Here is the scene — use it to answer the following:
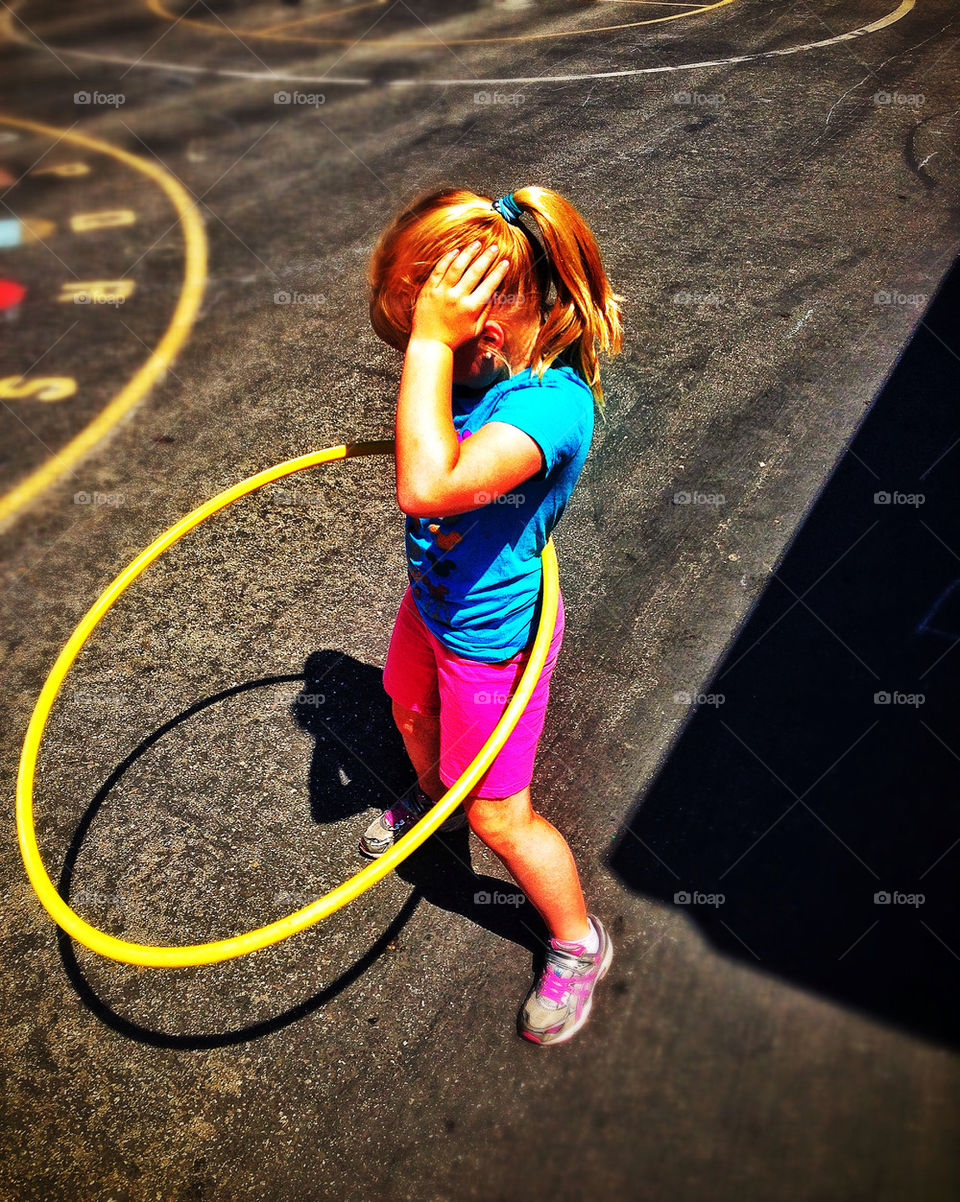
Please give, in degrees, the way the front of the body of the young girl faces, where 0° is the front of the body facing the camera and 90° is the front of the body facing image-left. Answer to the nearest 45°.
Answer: approximately 45°
